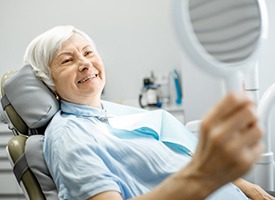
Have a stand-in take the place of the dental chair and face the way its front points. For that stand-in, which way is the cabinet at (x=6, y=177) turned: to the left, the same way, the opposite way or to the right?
to the right

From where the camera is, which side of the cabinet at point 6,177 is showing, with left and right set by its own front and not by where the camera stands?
front

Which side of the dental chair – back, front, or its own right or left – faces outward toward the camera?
right

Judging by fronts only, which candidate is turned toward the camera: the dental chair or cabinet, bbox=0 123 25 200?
the cabinet

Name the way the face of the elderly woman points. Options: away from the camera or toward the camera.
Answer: toward the camera

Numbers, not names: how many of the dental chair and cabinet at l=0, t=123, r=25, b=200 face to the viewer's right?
1
